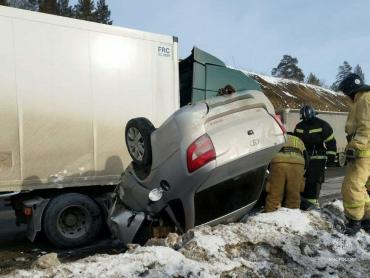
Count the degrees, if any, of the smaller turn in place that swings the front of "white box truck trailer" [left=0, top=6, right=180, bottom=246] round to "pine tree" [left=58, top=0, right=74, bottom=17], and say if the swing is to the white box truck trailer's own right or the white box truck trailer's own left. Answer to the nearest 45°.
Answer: approximately 45° to the white box truck trailer's own left

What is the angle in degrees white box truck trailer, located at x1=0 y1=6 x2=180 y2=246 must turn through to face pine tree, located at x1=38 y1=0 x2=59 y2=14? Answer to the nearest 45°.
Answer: approximately 45° to its left

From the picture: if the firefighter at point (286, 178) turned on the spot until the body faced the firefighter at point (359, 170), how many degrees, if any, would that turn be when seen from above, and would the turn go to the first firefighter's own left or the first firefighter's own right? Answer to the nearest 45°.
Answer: approximately 135° to the first firefighter's own right

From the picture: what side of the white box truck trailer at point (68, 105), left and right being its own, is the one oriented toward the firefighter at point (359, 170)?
right

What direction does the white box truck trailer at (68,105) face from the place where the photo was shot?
facing away from the viewer and to the right of the viewer

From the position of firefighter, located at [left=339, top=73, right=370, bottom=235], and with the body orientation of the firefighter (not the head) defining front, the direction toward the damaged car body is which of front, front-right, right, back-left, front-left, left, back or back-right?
front-left

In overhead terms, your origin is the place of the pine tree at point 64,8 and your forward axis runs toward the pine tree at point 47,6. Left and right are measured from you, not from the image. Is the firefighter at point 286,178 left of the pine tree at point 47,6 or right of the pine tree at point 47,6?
left

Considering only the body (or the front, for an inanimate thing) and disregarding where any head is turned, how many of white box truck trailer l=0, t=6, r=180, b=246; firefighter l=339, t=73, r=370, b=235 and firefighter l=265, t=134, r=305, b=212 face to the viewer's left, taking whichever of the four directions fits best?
1

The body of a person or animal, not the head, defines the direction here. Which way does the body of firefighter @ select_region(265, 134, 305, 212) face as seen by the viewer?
away from the camera

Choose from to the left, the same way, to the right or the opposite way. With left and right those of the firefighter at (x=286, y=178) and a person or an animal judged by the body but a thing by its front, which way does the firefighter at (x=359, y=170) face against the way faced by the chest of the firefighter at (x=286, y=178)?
to the left

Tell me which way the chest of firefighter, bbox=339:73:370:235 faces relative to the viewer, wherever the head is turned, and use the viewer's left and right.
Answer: facing to the left of the viewer

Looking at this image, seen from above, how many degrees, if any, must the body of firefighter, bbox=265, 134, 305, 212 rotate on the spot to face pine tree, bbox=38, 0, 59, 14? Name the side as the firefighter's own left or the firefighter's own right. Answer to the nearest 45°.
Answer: approximately 45° to the firefighter's own left
